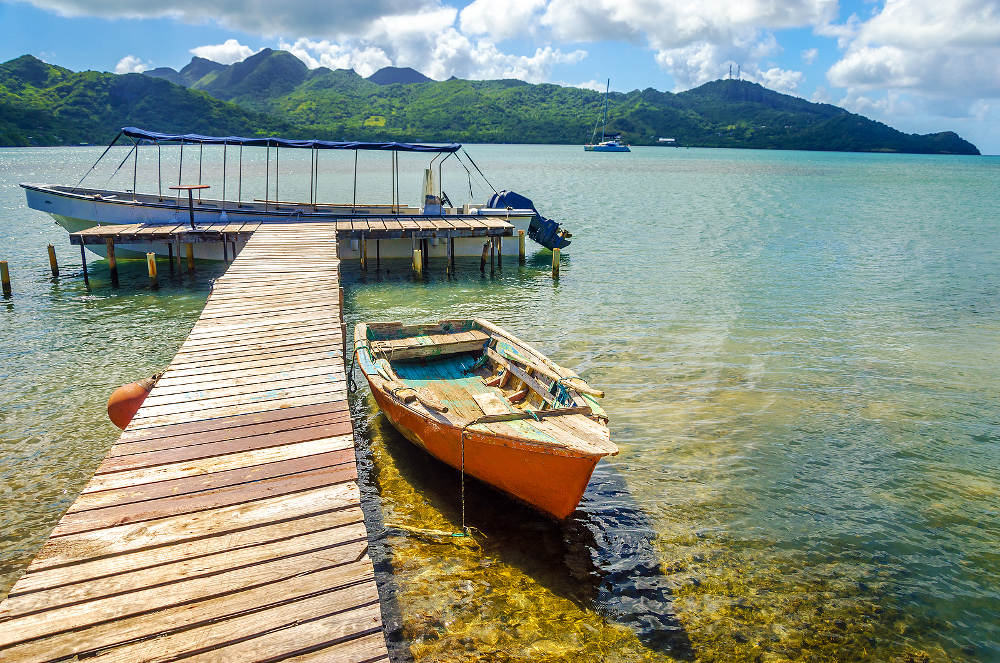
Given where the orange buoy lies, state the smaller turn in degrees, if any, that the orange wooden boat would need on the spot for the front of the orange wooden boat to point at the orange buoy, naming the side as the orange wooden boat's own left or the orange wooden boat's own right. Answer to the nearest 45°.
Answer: approximately 135° to the orange wooden boat's own right

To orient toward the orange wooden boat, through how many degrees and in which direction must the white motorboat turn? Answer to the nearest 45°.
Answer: approximately 90° to its left

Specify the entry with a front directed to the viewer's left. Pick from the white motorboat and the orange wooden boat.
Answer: the white motorboat

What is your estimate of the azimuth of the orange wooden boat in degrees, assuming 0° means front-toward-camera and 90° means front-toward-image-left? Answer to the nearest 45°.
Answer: approximately 315°

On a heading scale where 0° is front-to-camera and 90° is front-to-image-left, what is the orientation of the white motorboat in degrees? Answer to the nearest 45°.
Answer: approximately 90°

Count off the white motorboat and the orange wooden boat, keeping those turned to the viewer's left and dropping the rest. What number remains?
1

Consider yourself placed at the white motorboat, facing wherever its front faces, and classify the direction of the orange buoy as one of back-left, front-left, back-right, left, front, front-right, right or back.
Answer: left

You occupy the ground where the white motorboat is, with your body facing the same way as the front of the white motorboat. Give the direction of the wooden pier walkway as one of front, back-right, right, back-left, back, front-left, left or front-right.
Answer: left
